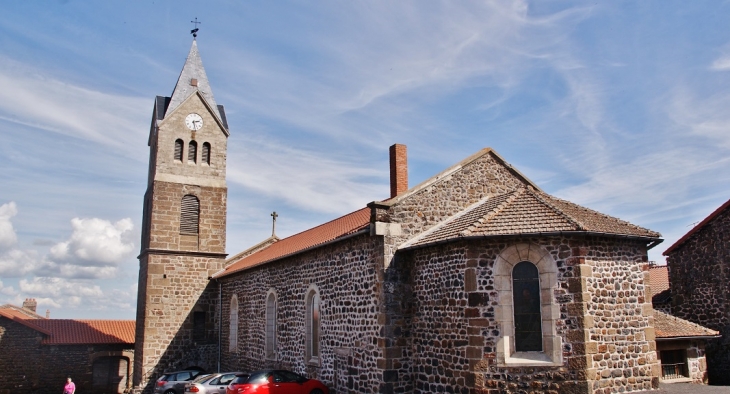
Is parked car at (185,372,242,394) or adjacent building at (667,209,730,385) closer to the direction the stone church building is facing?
the parked car

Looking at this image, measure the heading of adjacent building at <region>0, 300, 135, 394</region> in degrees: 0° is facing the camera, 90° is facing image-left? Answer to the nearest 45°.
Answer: approximately 0°

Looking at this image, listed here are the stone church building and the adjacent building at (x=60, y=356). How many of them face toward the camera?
1

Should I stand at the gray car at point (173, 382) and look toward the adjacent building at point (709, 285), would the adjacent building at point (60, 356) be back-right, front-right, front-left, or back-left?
back-left

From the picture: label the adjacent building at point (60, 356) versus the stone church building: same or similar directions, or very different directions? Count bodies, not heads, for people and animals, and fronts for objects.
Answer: very different directions

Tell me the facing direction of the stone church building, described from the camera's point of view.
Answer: facing away from the viewer and to the left of the viewer
